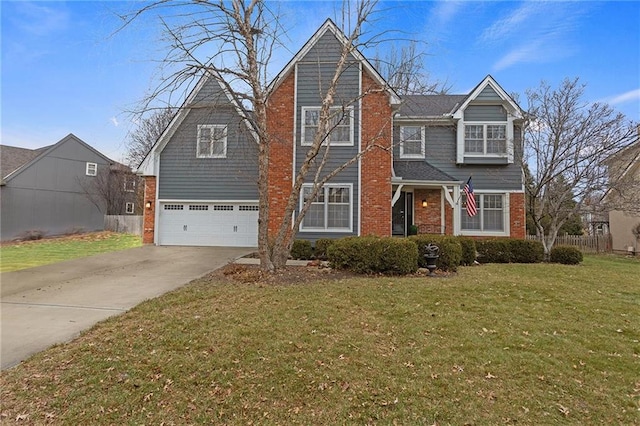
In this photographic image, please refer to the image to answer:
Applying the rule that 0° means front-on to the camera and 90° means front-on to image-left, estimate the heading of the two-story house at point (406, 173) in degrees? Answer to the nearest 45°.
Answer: approximately 0°

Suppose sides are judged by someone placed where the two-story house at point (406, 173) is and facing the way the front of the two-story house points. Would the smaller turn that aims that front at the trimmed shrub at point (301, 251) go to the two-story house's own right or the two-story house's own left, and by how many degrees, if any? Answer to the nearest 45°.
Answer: approximately 45° to the two-story house's own right

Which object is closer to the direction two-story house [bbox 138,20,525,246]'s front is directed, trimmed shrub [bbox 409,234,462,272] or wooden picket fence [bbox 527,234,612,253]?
the trimmed shrub

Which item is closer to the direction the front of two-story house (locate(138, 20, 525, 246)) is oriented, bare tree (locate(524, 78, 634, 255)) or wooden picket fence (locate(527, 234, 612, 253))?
the bare tree

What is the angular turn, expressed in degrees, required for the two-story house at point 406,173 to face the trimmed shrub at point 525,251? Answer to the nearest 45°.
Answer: approximately 45° to its left

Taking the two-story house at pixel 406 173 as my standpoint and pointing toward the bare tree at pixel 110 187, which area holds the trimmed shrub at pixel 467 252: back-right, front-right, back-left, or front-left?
back-left

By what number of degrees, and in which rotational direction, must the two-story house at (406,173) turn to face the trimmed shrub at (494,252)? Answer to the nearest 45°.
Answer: approximately 45° to its left

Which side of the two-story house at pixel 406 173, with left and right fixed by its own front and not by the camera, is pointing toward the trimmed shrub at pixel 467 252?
front

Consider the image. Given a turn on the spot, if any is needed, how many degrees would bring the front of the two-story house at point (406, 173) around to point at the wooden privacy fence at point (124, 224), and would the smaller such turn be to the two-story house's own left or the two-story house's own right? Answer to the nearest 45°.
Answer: approximately 135° to the two-story house's own right

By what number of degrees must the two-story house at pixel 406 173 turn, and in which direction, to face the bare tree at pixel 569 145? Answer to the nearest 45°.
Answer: approximately 90° to its left

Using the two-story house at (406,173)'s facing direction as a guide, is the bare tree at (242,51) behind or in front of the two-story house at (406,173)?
in front

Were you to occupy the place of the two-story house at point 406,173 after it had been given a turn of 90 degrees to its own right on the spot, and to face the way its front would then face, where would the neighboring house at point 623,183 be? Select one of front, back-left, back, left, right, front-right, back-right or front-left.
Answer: back

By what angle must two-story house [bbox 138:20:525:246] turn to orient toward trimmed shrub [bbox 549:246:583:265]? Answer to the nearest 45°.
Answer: approximately 45° to its left
